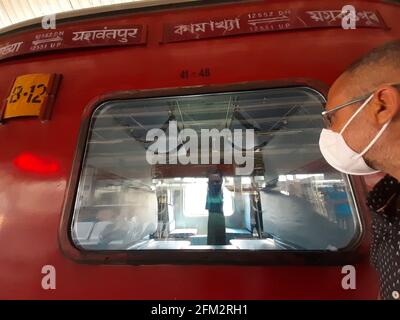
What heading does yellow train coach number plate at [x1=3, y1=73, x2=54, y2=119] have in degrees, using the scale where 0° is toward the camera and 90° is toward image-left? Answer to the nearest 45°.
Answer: approximately 0°
